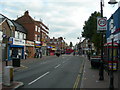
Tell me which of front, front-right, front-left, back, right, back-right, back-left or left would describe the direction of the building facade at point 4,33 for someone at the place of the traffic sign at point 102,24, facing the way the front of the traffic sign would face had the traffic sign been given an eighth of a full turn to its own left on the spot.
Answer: back

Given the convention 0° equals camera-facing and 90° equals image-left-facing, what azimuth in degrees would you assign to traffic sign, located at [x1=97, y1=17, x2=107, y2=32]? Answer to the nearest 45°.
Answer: approximately 0°
